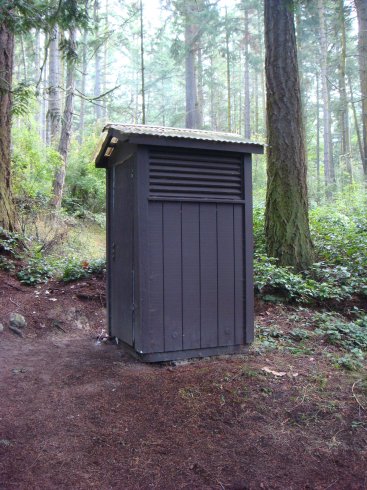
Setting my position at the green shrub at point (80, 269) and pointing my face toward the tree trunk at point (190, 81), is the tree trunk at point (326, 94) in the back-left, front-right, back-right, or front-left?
front-right

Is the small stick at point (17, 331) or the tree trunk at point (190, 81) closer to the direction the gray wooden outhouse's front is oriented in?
the small stick

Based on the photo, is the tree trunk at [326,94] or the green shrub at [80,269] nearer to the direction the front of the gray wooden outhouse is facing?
the green shrub

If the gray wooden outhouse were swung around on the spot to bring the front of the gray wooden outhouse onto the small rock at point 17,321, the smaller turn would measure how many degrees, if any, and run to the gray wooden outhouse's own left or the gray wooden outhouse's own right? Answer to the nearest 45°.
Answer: approximately 45° to the gray wooden outhouse's own right

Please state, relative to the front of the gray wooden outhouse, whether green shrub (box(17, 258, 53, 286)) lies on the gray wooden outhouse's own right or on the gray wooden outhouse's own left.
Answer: on the gray wooden outhouse's own right

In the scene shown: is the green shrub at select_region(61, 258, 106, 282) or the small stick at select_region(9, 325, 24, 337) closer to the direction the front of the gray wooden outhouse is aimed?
the small stick

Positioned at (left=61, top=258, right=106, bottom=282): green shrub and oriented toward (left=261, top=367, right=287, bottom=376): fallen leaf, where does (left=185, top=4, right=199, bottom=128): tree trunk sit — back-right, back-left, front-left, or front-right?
back-left

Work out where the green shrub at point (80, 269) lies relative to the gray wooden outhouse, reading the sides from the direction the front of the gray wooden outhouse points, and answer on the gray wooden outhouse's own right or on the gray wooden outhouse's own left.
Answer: on the gray wooden outhouse's own right

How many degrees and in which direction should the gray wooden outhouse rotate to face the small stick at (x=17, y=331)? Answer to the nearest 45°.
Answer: approximately 45° to its right
